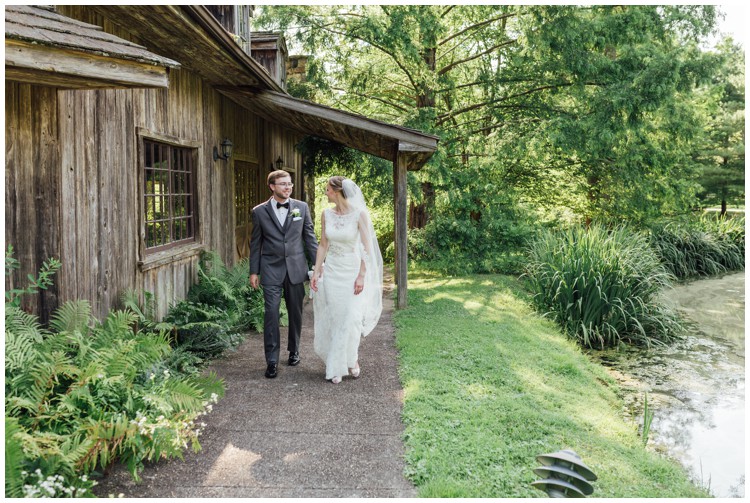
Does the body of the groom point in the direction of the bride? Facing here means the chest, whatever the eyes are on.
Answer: no

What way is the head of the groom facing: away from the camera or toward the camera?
toward the camera

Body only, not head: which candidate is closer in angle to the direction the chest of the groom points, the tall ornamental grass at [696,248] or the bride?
the bride

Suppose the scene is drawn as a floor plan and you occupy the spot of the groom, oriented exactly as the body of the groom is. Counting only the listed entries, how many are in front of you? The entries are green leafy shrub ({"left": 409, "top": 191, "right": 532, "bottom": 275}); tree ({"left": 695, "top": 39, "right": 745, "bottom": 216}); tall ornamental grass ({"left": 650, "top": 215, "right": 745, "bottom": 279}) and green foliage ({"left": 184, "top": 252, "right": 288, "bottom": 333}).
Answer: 0

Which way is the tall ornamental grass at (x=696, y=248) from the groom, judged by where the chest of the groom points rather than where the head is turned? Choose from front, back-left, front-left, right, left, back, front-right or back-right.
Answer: back-left

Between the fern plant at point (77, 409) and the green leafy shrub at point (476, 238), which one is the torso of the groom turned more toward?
the fern plant

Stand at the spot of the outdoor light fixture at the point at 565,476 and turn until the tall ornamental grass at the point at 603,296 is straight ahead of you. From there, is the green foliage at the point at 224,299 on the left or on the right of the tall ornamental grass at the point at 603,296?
left

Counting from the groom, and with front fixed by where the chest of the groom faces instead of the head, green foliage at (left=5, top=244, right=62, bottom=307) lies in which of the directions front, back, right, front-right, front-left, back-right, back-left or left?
front-right

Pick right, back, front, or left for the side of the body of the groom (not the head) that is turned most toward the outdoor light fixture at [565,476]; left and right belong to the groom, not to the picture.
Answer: front

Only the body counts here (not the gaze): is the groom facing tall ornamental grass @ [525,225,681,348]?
no

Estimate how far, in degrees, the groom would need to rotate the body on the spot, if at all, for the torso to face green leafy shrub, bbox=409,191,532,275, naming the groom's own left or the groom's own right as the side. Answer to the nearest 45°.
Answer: approximately 135° to the groom's own left

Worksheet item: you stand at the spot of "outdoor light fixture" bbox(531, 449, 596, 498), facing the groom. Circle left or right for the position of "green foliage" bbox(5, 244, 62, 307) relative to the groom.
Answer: left

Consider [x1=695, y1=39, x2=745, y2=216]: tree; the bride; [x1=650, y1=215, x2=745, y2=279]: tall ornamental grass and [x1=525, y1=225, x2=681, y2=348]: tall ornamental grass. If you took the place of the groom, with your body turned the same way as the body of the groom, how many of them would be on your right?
0

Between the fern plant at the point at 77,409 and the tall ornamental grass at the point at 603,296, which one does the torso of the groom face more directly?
the fern plant

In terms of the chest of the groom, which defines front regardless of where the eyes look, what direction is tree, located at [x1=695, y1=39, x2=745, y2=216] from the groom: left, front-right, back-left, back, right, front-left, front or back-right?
back-left

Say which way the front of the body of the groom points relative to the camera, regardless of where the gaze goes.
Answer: toward the camera
